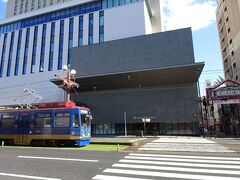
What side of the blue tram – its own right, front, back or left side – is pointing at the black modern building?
left

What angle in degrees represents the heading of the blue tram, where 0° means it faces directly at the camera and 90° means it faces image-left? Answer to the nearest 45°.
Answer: approximately 315°
